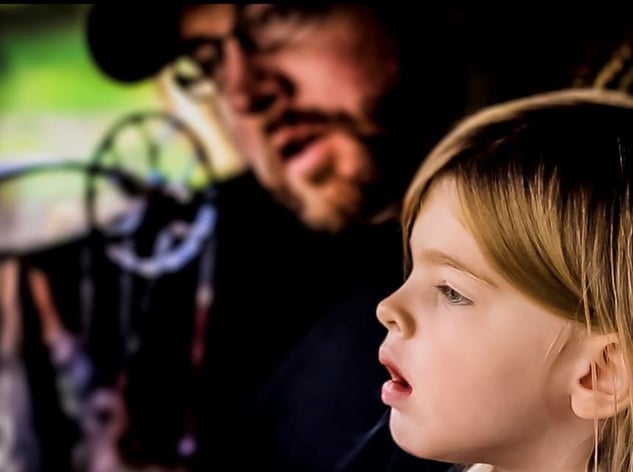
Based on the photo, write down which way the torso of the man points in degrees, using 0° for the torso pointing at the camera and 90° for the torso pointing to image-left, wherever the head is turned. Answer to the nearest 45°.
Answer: approximately 45°

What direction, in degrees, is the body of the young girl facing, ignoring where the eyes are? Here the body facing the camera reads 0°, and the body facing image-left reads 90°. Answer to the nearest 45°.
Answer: approximately 90°
